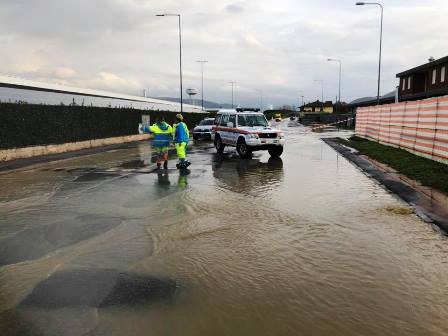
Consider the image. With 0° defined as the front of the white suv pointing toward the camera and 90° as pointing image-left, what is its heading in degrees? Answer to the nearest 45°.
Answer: approximately 315°

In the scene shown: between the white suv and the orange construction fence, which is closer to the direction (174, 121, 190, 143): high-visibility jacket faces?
the white suv

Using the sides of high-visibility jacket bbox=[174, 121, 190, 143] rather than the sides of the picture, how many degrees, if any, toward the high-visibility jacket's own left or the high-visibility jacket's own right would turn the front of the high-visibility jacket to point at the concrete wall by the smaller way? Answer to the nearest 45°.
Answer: approximately 45° to the high-visibility jacket's own left

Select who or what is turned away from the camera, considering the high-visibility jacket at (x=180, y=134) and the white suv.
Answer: the high-visibility jacket

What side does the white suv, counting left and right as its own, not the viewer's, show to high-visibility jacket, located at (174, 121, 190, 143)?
right

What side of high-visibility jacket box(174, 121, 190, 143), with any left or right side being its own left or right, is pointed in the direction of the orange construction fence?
right

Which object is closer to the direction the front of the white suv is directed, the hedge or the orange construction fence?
the orange construction fence

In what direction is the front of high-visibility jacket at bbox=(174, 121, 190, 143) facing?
away from the camera
